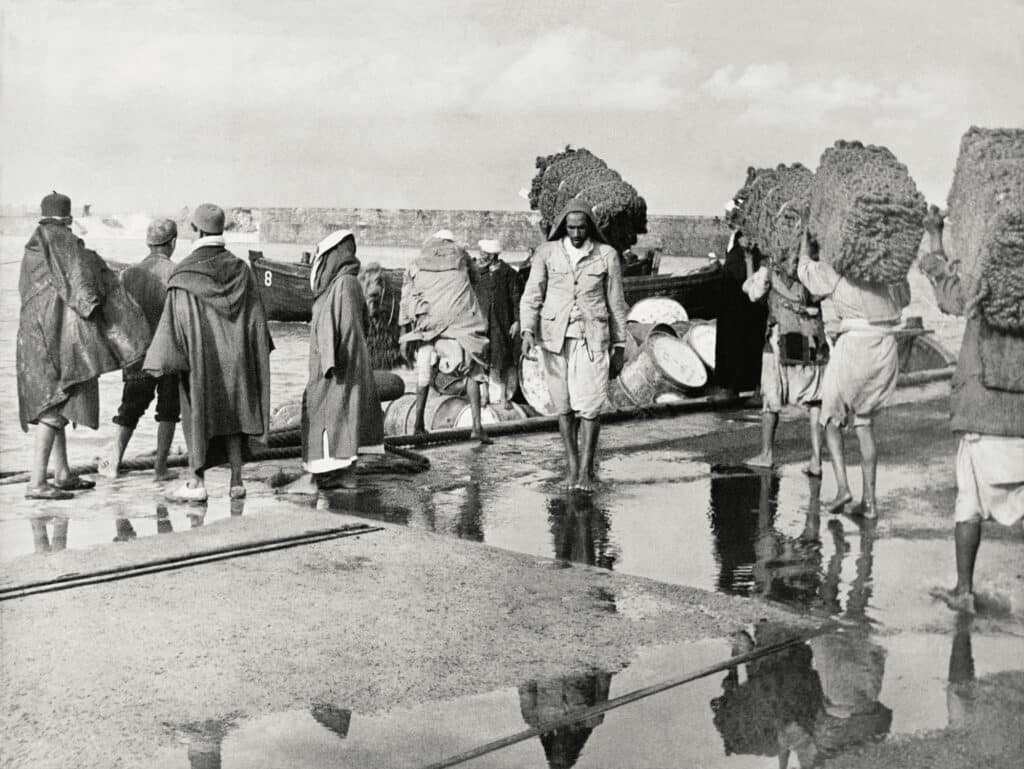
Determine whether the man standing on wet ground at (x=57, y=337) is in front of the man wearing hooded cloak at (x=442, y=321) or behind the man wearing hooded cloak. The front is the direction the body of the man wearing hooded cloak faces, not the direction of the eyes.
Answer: behind

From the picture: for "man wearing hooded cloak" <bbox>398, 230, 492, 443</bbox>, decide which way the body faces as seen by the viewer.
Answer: away from the camera

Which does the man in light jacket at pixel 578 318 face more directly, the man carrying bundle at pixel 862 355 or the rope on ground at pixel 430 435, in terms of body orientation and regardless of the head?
the man carrying bundle
